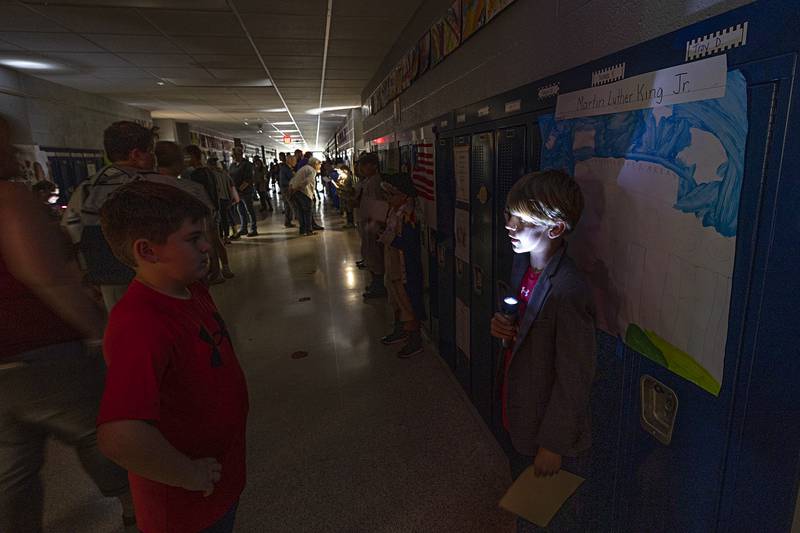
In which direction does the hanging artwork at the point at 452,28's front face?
to the viewer's left

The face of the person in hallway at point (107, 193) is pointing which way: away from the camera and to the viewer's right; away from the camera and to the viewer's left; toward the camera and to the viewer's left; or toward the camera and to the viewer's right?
away from the camera and to the viewer's right

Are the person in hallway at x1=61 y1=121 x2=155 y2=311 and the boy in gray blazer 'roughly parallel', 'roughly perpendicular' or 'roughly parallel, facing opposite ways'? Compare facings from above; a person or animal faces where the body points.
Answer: roughly perpendicular

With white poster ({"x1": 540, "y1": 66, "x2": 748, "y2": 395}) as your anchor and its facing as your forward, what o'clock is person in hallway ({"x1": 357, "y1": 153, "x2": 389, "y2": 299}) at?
The person in hallway is roughly at 3 o'clock from the white poster.

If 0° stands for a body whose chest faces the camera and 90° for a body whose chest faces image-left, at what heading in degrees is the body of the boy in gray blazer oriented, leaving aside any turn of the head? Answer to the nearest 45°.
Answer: approximately 90°

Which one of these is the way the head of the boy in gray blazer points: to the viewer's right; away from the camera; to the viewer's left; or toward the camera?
to the viewer's left

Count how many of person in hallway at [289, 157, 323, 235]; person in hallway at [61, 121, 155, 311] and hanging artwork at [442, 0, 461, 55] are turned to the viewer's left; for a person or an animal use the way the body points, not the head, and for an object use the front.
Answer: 1

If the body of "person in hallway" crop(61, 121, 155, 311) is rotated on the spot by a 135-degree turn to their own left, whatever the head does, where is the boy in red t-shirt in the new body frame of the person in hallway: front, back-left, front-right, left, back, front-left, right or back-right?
left
